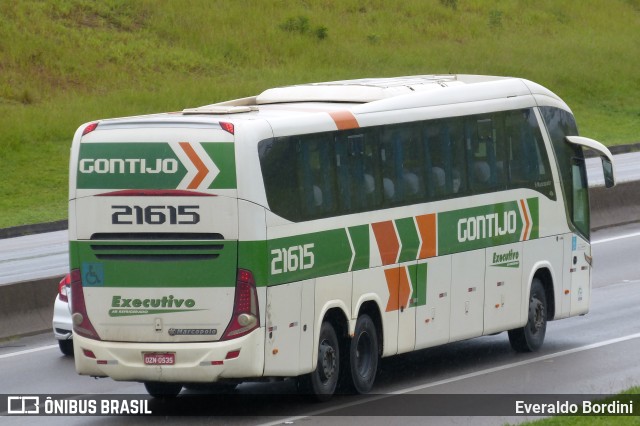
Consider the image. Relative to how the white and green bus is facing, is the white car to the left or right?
on its left

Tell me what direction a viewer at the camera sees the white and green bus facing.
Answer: facing away from the viewer and to the right of the viewer

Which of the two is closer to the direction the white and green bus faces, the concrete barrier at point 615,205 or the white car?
the concrete barrier
